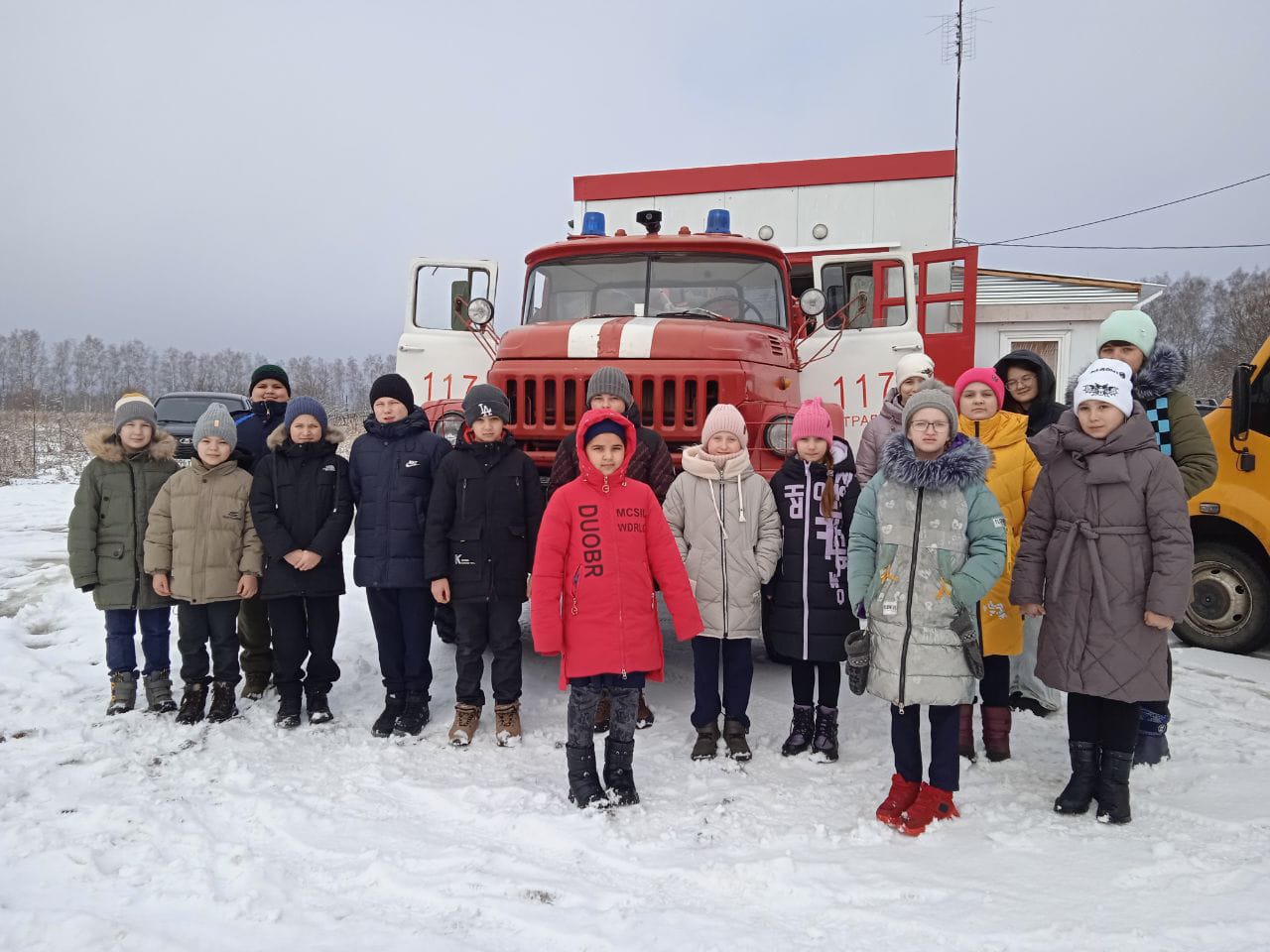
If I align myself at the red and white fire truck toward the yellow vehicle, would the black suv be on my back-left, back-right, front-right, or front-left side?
back-left

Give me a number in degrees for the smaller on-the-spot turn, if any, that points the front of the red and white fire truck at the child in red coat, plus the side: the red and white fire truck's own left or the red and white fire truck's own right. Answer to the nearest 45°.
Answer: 0° — it already faces them

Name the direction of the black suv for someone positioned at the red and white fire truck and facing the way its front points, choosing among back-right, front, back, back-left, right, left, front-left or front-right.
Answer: back-right

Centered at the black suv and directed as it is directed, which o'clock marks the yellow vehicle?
The yellow vehicle is roughly at 11 o'clock from the black suv.

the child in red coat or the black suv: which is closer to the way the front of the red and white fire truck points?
the child in red coat

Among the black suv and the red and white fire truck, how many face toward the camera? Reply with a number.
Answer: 2

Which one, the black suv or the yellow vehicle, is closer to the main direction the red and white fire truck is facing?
the yellow vehicle

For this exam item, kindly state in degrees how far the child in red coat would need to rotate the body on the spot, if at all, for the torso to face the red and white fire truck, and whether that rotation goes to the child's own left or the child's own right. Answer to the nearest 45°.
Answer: approximately 180°

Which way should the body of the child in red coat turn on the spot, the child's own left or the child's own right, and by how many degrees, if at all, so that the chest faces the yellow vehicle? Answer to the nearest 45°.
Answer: approximately 135° to the child's own left
